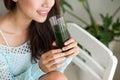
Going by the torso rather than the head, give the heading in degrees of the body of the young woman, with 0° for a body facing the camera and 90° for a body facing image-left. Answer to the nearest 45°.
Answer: approximately 315°

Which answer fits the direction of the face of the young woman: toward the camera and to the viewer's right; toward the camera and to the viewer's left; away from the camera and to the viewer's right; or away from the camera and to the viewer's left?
toward the camera and to the viewer's right

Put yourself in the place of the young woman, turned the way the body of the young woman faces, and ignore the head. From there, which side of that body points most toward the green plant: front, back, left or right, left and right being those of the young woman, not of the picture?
left
